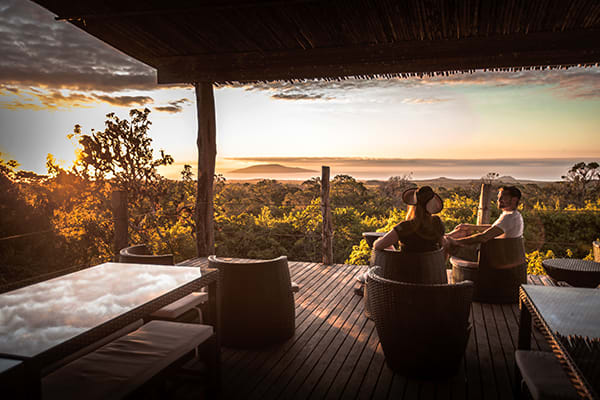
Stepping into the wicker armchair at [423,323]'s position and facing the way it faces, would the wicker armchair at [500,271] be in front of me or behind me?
in front

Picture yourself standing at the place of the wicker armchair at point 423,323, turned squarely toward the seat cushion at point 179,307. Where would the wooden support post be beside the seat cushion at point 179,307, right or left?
right

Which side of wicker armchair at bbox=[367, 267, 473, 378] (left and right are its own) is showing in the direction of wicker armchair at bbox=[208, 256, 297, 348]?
left

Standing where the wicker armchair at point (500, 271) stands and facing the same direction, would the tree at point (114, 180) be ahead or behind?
ahead

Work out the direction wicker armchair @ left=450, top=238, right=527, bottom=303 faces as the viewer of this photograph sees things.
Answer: facing away from the viewer and to the left of the viewer

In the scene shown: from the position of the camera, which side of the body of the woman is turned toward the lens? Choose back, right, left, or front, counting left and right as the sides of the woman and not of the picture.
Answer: back

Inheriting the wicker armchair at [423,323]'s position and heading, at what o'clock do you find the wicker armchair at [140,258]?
the wicker armchair at [140,258] is roughly at 9 o'clock from the wicker armchair at [423,323].

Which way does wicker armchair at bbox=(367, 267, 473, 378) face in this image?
away from the camera

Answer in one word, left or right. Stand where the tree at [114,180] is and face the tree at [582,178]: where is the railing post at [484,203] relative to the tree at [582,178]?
right

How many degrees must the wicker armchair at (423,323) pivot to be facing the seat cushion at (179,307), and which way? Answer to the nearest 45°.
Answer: approximately 90° to its left
